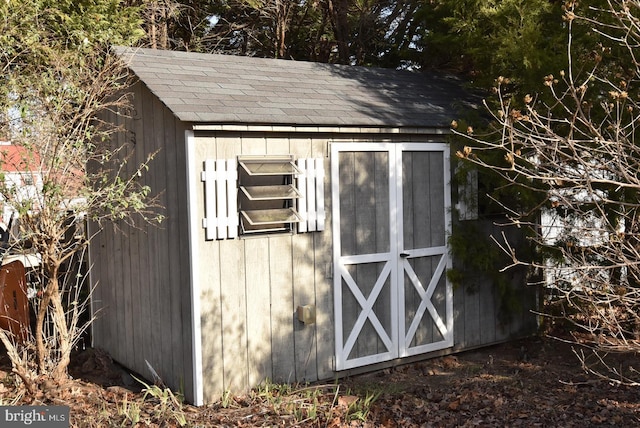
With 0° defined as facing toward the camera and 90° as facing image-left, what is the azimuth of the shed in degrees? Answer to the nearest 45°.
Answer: approximately 315°
